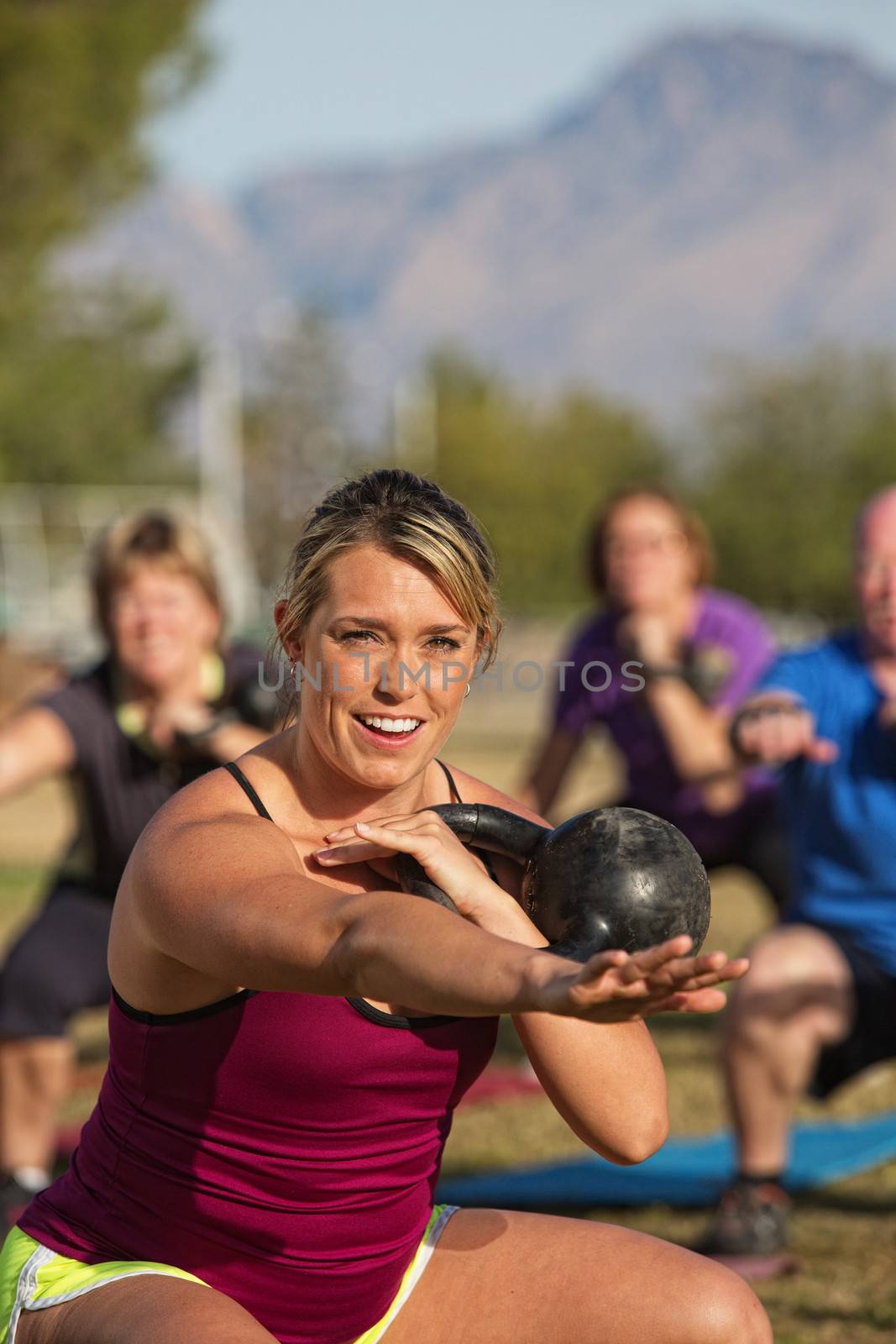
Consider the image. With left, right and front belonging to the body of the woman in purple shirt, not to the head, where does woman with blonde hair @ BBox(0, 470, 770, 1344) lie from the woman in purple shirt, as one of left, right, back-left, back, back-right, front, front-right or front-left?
front

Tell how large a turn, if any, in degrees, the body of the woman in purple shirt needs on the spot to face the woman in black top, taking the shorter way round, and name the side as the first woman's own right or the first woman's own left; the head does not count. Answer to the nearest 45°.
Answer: approximately 45° to the first woman's own right

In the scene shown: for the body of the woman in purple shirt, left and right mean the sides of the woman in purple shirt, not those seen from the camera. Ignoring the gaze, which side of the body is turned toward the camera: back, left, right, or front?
front

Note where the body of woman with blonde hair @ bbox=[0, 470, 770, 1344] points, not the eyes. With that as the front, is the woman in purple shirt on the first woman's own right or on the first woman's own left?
on the first woman's own left

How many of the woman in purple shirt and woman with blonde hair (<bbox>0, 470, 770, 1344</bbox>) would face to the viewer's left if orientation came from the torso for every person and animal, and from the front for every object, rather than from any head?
0

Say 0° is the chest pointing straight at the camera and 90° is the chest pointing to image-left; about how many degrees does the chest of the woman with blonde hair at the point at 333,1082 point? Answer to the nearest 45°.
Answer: approximately 315°
